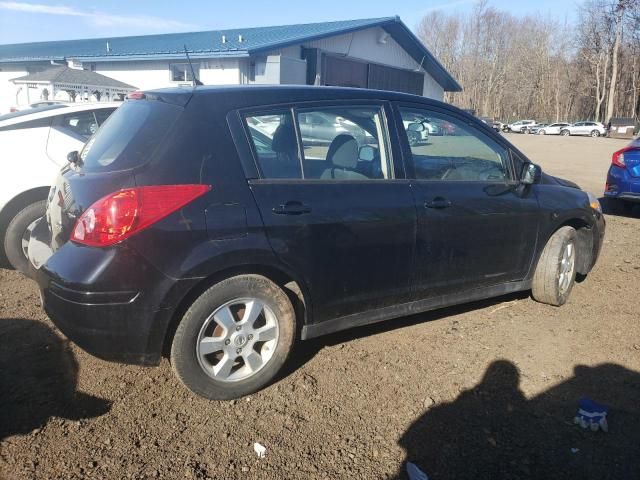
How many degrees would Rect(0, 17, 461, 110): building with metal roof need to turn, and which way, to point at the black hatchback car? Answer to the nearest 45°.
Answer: approximately 45° to its right

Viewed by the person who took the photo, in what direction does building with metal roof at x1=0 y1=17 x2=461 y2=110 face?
facing the viewer and to the right of the viewer

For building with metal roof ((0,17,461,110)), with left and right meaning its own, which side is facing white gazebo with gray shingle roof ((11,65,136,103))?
right

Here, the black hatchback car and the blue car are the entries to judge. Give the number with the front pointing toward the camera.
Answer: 0

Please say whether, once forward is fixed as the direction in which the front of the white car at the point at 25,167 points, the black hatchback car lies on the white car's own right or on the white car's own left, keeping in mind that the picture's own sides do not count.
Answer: on the white car's own right

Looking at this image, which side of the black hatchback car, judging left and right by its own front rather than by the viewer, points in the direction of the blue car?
front

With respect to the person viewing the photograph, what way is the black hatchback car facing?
facing away from the viewer and to the right of the viewer

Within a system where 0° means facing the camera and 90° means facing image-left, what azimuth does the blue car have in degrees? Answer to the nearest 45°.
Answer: approximately 225°

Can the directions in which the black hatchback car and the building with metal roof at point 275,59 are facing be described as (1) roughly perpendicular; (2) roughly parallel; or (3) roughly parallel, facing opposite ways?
roughly perpendicular

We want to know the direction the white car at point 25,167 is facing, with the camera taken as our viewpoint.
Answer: facing away from the viewer and to the right of the viewer

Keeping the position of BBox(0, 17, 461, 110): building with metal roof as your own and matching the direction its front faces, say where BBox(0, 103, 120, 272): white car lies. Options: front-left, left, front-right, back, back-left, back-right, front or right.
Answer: front-right

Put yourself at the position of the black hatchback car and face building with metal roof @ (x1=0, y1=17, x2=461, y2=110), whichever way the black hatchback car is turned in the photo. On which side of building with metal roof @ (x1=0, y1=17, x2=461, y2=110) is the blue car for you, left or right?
right

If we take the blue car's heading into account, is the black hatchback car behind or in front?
behind

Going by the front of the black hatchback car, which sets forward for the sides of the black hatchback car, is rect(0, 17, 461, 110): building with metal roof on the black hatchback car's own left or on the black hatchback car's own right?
on the black hatchback car's own left

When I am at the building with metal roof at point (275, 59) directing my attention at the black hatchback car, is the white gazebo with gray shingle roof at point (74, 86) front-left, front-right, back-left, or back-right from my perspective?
front-right
